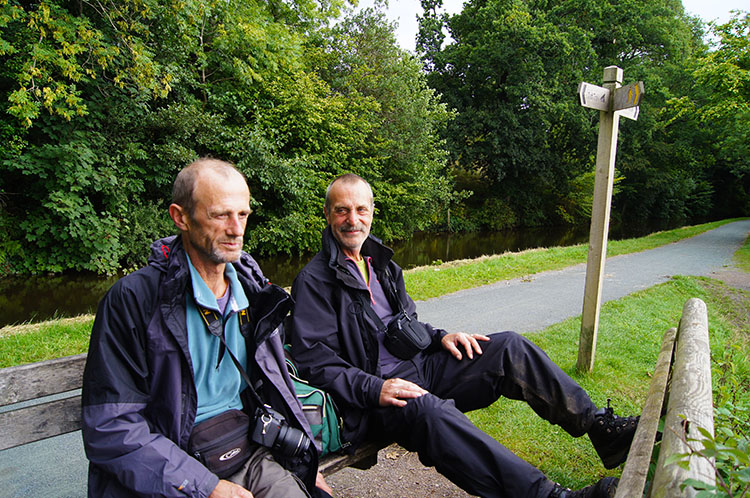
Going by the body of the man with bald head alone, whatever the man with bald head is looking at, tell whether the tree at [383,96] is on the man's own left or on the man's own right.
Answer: on the man's own left

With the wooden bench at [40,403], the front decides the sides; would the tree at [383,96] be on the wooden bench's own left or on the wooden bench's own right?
on the wooden bench's own left

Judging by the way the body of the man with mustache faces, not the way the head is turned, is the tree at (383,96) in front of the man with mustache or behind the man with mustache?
behind

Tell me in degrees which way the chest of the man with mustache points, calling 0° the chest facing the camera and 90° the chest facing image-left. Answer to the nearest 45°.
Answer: approximately 315°

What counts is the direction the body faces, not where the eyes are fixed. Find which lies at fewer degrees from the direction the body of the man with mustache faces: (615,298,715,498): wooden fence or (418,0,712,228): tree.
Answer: the wooden fence

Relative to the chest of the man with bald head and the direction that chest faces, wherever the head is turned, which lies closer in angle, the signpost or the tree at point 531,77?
the signpost
